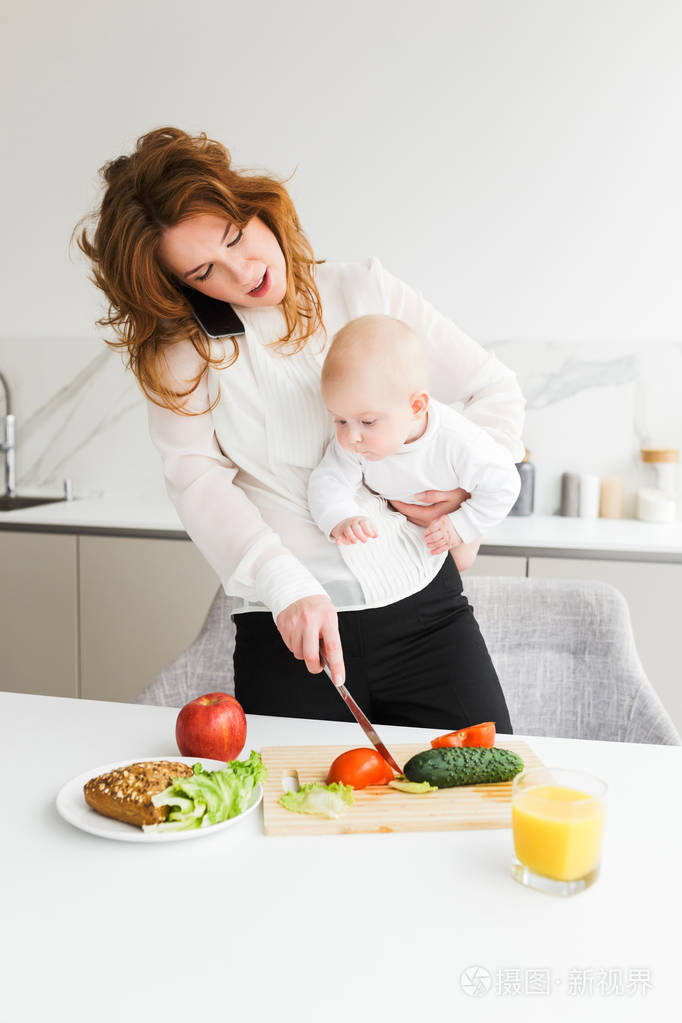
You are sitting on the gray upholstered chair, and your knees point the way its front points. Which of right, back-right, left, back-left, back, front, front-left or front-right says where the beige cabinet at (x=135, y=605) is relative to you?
back-right

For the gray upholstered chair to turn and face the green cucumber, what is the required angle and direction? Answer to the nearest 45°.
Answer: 0° — it already faces it

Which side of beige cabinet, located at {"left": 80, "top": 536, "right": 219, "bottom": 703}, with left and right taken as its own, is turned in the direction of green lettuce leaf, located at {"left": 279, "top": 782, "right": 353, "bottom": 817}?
front

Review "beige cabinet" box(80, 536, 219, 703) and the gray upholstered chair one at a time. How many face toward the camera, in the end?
2

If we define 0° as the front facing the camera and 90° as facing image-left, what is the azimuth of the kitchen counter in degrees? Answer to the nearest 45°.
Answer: approximately 0°

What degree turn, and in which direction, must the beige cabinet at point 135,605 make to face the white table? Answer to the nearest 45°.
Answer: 0° — it already faces it

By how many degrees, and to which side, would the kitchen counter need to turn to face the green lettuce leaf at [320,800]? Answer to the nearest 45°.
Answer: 0° — it already faces it

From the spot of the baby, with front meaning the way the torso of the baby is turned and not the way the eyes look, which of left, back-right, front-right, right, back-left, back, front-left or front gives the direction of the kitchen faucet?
right

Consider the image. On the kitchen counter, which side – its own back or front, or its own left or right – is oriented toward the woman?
front

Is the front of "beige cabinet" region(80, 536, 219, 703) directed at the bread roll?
yes

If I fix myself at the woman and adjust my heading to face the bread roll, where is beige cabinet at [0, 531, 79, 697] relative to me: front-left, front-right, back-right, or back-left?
back-right

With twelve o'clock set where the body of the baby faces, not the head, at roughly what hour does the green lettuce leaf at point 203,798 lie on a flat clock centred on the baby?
The green lettuce leaf is roughly at 11 o'clock from the baby.

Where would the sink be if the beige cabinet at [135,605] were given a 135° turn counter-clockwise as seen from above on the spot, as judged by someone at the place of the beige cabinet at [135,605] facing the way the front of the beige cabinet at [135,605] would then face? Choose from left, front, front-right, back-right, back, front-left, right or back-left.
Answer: left
